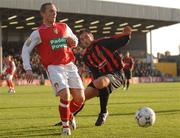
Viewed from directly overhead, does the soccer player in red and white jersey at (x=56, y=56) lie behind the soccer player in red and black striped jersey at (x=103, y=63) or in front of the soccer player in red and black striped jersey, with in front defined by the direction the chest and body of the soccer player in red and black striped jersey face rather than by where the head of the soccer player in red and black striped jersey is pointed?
in front
